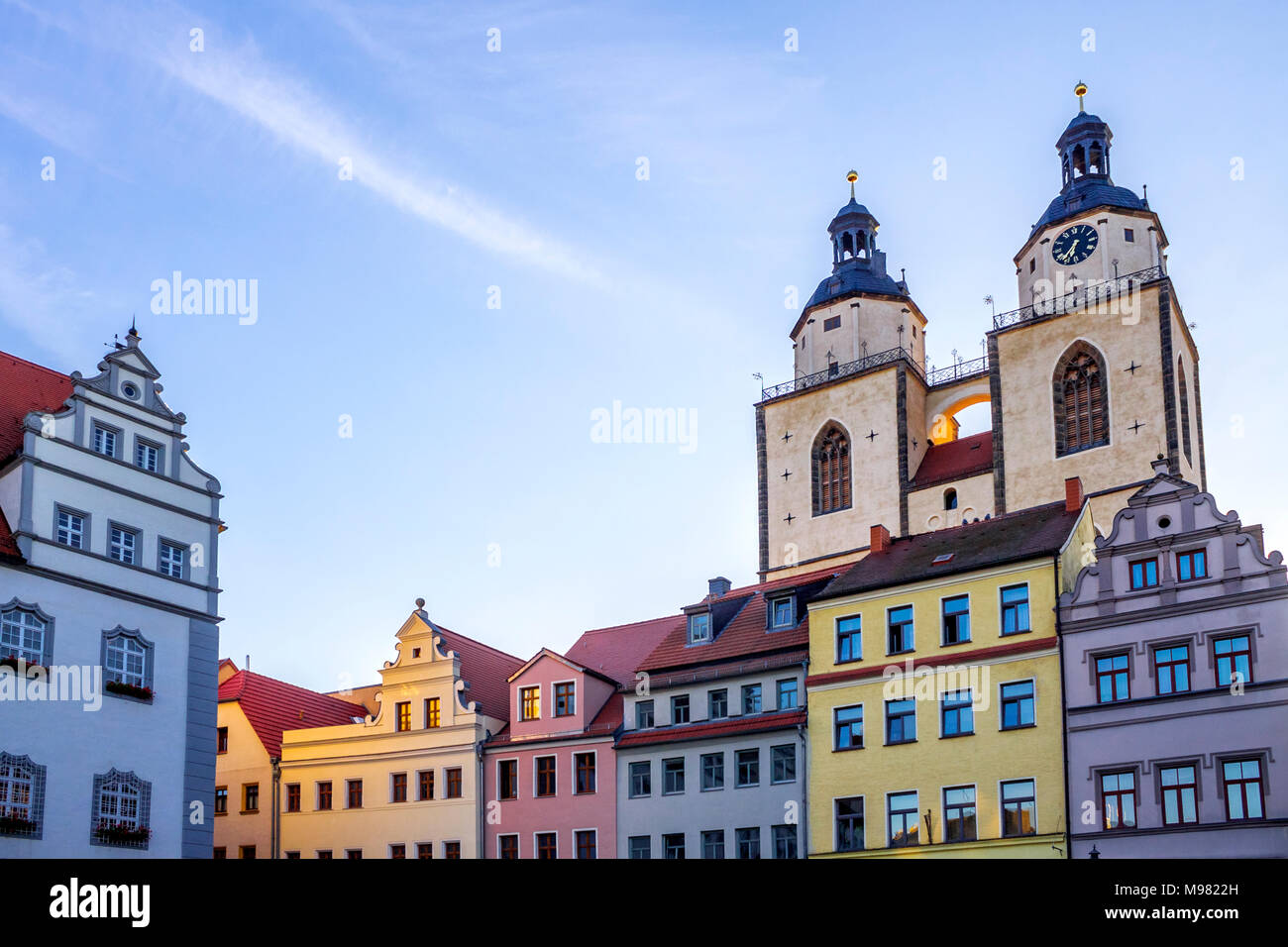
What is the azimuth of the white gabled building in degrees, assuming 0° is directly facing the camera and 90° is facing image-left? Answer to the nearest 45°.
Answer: approximately 315°

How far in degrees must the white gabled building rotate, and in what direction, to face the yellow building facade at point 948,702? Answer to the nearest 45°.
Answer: approximately 45° to its left
